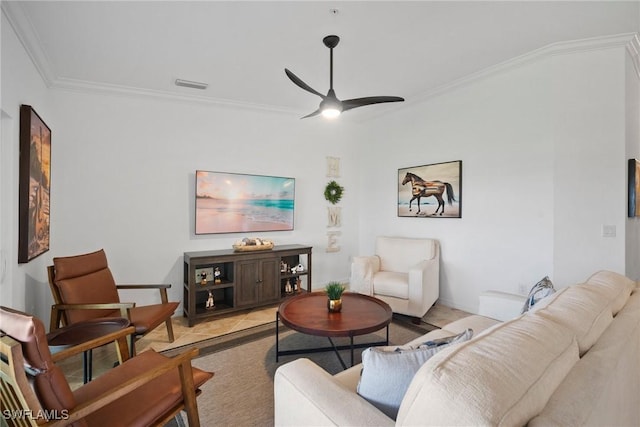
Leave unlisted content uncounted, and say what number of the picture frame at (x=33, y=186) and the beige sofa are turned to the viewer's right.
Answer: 1

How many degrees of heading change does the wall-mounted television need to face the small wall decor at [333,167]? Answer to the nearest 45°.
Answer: approximately 45° to its left

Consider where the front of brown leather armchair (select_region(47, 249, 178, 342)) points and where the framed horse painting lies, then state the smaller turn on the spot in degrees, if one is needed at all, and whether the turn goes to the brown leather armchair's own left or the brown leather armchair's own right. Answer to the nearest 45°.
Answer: approximately 45° to the brown leather armchair's own left

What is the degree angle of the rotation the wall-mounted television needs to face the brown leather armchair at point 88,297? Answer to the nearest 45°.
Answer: approximately 90° to its right

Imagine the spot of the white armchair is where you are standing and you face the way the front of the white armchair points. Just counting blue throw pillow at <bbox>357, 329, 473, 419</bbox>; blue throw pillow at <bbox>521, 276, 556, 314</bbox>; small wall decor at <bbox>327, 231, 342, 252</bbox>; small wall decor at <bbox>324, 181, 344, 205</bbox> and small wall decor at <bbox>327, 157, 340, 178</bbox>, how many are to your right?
3

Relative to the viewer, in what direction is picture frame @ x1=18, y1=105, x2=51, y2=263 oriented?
to the viewer's right

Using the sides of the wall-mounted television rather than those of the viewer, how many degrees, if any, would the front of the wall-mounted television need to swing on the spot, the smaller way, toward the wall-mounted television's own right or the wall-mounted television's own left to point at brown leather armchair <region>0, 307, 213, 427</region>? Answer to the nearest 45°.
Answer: approximately 45° to the wall-mounted television's own right

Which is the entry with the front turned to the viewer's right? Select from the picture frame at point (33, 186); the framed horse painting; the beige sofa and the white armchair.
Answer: the picture frame

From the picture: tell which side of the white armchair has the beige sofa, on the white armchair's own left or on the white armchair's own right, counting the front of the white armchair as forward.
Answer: on the white armchair's own left

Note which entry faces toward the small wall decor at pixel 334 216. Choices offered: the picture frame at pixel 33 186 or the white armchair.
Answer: the picture frame

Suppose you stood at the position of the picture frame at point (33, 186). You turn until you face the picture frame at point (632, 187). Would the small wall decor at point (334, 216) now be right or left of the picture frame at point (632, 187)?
left
